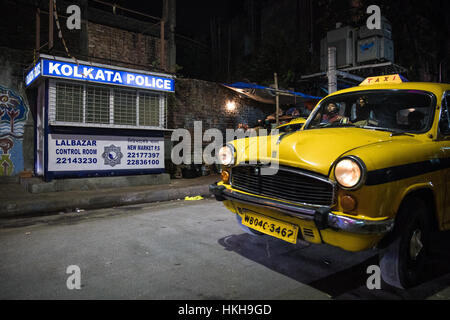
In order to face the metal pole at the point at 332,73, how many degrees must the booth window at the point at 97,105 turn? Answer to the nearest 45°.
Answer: approximately 90° to its left

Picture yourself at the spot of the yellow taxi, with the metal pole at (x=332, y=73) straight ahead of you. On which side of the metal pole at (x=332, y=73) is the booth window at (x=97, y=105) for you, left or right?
left

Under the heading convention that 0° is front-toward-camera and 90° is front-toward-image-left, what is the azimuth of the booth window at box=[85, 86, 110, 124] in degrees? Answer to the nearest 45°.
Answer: approximately 0°

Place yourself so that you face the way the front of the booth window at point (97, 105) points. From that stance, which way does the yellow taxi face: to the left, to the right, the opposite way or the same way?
to the right

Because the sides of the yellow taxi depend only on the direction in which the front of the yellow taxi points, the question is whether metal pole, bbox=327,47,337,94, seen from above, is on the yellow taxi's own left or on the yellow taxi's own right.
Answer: on the yellow taxi's own right

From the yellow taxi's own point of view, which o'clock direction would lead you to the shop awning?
The shop awning is roughly at 4 o'clock from the yellow taxi.

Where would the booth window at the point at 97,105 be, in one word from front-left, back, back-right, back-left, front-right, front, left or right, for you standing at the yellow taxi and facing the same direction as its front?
right

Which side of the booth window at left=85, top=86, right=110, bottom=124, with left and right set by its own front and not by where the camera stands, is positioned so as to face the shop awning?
left

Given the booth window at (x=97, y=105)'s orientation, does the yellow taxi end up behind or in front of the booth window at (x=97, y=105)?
in front

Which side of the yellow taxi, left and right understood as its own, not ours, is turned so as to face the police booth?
right

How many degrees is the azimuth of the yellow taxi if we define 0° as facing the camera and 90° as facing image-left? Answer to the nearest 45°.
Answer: approximately 45°

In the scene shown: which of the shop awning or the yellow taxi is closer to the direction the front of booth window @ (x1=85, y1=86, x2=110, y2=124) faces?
the yellow taxi
